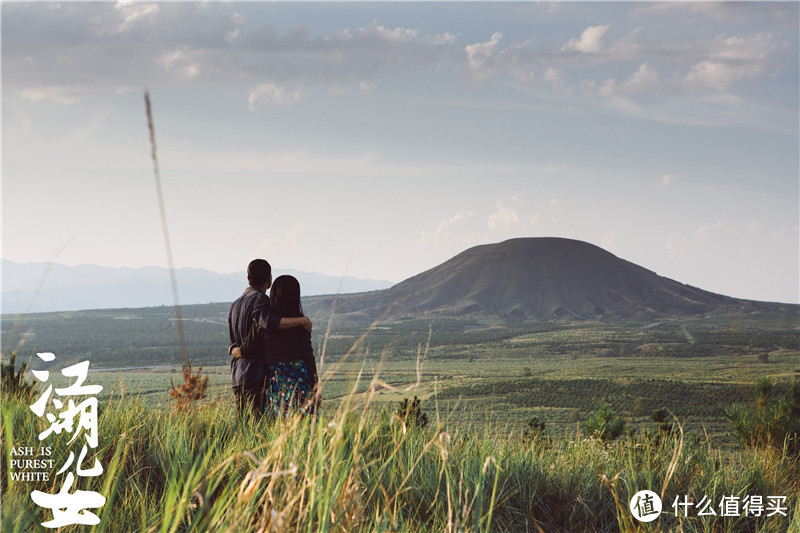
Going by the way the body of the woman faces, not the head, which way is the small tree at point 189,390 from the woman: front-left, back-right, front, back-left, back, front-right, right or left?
left

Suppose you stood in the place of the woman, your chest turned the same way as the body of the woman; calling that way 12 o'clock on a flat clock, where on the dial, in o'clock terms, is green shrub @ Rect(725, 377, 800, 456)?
The green shrub is roughly at 2 o'clock from the woman.

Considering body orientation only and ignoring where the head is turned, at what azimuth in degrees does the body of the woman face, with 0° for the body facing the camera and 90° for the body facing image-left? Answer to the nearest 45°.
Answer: approximately 180°

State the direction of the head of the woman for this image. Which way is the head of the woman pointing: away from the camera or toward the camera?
away from the camera

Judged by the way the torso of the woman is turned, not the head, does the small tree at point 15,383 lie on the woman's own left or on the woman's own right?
on the woman's own left
